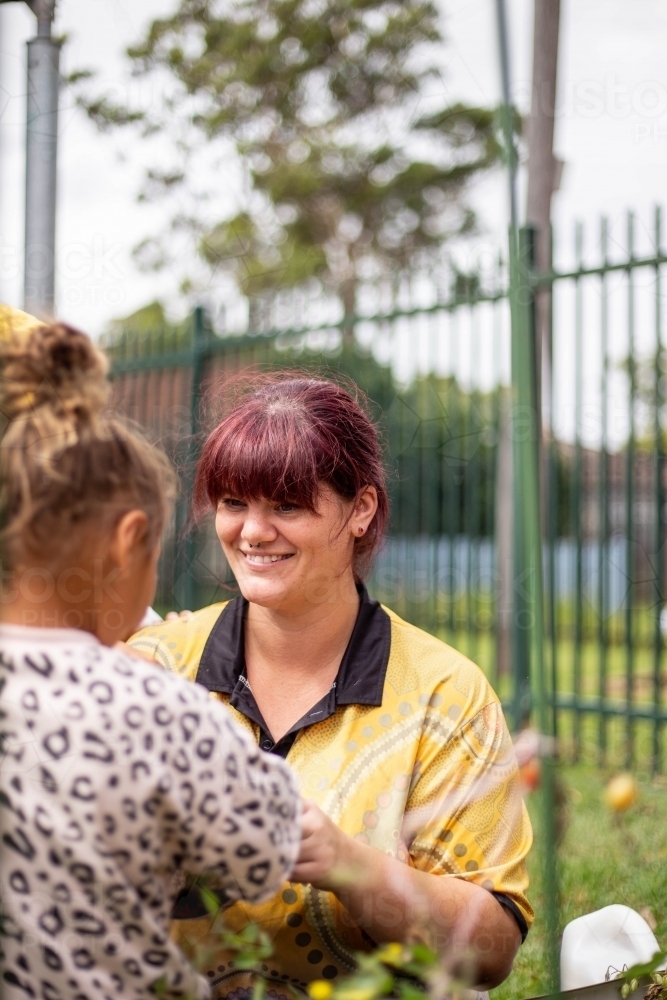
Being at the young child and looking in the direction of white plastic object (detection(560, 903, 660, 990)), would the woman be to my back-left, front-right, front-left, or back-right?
front-left

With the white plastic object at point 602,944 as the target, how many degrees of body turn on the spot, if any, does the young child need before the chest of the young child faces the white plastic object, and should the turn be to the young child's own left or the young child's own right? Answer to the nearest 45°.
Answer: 0° — they already face it

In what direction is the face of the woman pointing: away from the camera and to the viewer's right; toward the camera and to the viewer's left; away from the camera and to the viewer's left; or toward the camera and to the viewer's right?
toward the camera and to the viewer's left

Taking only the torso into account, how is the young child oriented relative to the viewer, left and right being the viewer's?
facing away from the viewer and to the right of the viewer

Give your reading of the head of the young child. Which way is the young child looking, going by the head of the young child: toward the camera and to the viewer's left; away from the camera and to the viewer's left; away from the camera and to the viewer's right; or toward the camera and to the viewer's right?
away from the camera and to the viewer's right

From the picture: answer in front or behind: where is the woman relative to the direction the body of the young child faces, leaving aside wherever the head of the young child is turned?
in front

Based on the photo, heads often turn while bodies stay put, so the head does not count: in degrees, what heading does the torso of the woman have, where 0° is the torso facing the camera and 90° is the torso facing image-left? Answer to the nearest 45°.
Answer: approximately 45°

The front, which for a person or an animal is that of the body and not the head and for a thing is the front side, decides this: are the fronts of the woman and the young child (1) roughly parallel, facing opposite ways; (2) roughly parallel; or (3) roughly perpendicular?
roughly parallel, facing opposite ways
